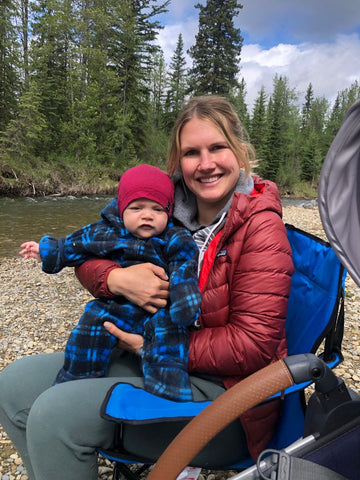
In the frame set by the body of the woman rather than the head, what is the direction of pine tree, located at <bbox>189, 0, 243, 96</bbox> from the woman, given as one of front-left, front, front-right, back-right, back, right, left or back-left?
back-right

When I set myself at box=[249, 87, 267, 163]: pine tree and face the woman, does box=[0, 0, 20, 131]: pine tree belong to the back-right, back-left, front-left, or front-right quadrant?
front-right

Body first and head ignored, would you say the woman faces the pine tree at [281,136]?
no

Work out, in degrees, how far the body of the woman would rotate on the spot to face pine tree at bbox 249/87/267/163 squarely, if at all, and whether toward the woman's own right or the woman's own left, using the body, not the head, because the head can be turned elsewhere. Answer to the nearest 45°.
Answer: approximately 135° to the woman's own right

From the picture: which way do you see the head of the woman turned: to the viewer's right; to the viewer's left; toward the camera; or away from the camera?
toward the camera

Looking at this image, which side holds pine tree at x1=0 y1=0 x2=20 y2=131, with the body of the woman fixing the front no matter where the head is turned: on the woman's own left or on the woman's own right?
on the woman's own right

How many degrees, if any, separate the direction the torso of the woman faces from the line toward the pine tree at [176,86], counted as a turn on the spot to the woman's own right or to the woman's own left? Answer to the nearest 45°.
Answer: approximately 135° to the woman's own right

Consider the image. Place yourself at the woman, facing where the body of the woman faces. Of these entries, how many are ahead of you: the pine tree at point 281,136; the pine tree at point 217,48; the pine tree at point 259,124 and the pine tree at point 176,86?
0

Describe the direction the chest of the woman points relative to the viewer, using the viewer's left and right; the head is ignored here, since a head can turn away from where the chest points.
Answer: facing the viewer and to the left of the viewer
